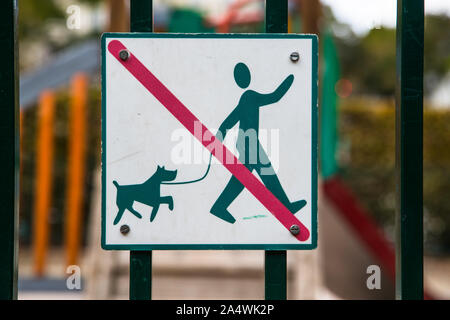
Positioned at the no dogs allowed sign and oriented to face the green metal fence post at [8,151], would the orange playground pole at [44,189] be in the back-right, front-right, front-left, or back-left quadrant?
front-right

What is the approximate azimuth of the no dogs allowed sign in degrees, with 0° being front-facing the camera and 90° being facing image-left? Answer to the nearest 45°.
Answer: approximately 0°

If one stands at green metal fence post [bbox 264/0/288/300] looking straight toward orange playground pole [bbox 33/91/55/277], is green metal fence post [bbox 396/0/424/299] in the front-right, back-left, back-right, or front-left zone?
back-right

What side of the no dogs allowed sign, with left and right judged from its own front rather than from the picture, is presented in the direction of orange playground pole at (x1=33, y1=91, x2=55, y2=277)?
back
